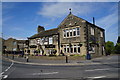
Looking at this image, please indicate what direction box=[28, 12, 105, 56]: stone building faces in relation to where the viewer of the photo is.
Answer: facing the viewer and to the left of the viewer
